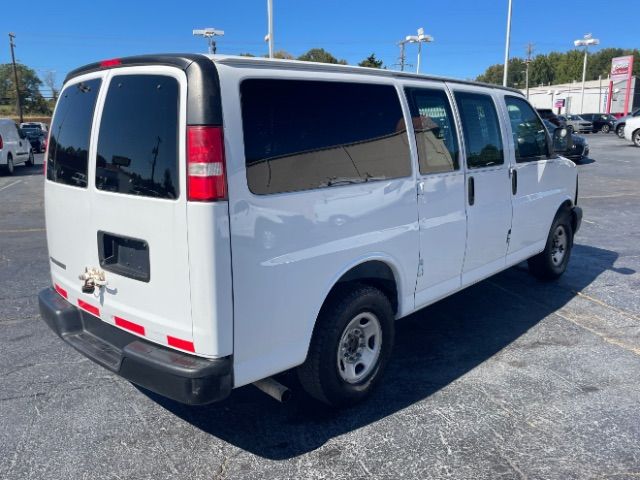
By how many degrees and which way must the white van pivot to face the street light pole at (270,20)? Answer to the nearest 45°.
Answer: approximately 45° to its left

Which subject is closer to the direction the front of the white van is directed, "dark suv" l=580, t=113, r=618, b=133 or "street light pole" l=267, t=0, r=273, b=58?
the dark suv

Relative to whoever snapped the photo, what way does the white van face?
facing away from the viewer and to the right of the viewer

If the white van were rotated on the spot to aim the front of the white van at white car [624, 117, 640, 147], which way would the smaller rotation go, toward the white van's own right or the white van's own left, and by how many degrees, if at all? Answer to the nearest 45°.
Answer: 0° — it already faces it

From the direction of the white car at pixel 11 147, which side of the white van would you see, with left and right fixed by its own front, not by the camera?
left

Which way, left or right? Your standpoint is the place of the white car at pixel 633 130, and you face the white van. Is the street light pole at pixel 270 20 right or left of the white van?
right

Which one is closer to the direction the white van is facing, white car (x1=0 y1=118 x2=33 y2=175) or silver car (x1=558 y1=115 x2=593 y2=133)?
the silver car

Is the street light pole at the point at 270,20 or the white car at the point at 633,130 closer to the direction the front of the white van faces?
the white car
